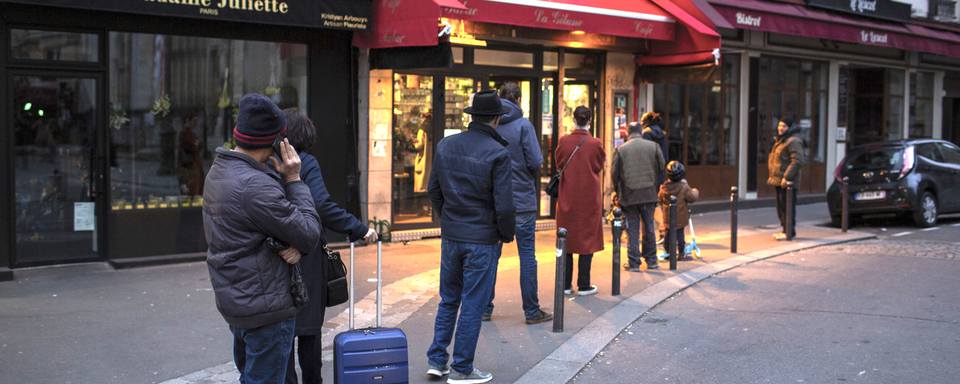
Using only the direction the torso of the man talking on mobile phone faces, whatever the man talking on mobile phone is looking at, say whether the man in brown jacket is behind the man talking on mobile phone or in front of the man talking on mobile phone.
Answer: in front

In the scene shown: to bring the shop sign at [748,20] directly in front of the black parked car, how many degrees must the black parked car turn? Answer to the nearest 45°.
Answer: approximately 135° to its left

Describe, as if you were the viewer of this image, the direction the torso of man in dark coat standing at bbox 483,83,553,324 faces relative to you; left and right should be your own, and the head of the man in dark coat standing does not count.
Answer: facing away from the viewer and to the right of the viewer

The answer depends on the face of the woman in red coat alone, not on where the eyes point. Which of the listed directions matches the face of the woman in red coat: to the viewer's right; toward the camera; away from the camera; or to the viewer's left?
away from the camera

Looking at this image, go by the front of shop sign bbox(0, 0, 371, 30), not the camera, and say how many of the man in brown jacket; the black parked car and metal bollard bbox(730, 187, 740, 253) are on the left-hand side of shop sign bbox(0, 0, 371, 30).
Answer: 3

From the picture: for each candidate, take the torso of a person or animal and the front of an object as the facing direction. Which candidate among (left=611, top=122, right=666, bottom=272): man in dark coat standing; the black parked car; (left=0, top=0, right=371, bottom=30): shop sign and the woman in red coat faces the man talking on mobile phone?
the shop sign

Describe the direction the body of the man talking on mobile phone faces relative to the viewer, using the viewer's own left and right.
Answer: facing away from the viewer and to the right of the viewer

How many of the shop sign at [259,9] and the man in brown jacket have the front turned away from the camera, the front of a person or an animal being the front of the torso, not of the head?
0

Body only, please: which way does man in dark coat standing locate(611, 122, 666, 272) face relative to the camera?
away from the camera

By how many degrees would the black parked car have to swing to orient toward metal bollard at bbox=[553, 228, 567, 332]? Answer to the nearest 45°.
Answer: approximately 135° to its right

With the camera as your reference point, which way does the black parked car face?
facing away from the viewer and to the right of the viewer

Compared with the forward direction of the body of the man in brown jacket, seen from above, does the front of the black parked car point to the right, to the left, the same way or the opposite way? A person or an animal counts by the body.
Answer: the opposite way

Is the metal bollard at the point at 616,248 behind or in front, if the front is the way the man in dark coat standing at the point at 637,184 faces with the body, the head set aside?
behind

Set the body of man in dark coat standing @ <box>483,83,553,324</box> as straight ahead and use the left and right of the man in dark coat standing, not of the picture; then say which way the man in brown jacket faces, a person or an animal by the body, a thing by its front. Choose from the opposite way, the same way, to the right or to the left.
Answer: the opposite way

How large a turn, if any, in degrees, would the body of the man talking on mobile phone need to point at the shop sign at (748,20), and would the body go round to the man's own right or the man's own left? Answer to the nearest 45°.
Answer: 0° — they already face it
